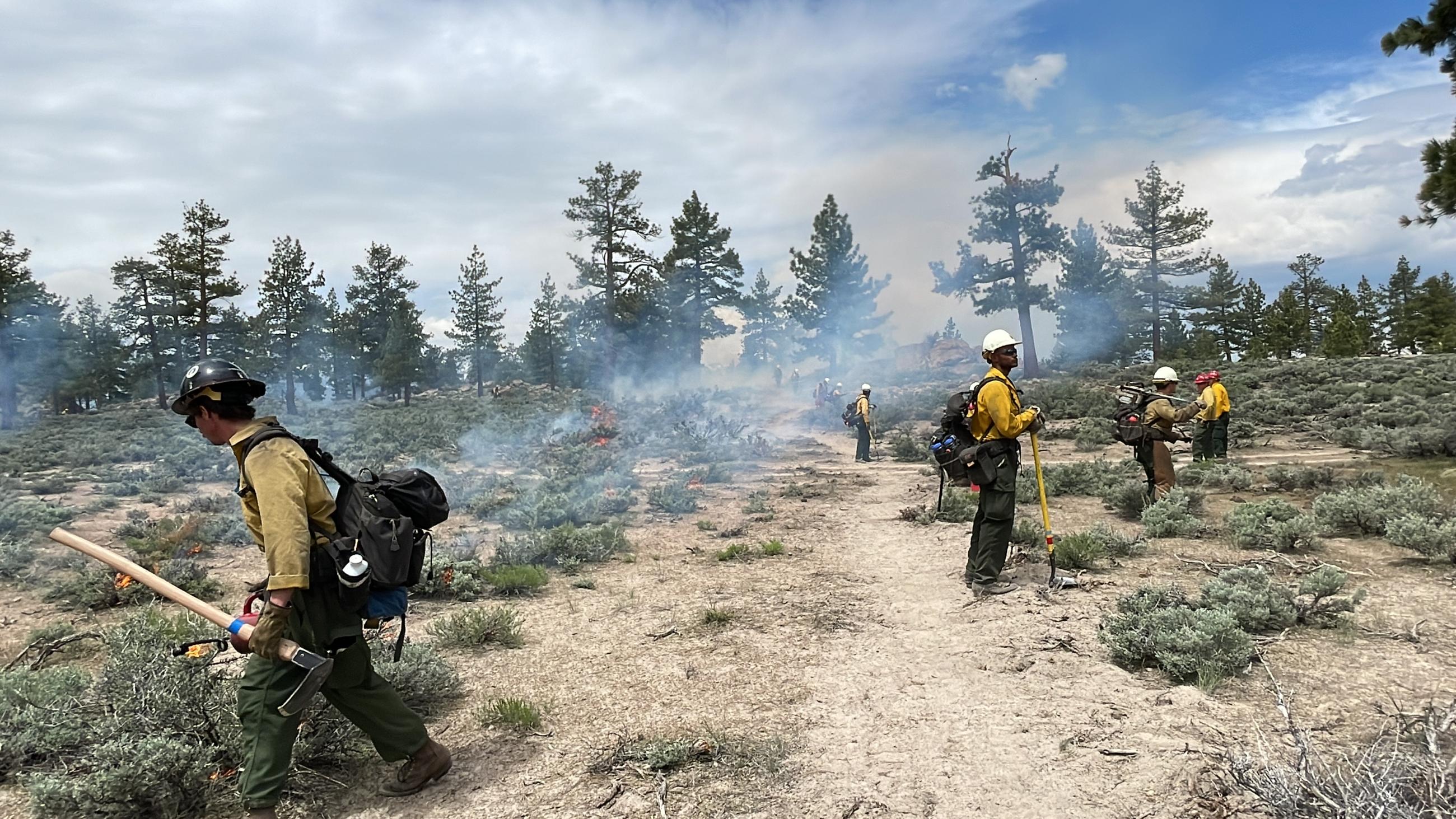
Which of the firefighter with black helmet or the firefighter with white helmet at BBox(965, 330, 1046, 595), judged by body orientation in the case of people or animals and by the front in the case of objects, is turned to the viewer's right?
the firefighter with white helmet

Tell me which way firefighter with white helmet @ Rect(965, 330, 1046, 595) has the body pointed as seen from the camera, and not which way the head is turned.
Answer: to the viewer's right

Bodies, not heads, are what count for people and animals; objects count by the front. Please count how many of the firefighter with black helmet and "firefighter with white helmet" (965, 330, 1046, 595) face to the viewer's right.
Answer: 1

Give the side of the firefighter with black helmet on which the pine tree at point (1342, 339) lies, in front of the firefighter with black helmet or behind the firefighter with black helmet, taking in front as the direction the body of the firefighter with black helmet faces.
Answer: behind

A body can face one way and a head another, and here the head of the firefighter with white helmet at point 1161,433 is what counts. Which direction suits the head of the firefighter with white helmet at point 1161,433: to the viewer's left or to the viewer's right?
to the viewer's right

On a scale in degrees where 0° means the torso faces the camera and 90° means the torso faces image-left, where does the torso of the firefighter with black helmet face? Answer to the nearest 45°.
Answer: approximately 90°

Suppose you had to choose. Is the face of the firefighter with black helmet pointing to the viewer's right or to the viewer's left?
to the viewer's left

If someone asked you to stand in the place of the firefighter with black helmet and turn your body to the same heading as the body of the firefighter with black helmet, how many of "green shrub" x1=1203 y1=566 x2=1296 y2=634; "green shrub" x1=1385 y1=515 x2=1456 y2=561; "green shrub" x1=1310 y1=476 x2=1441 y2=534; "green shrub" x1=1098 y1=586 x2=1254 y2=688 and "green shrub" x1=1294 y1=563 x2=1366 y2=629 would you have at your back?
5

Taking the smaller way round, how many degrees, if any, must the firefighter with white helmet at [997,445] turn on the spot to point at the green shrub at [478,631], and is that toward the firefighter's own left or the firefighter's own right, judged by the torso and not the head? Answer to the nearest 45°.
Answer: approximately 135° to the firefighter's own right

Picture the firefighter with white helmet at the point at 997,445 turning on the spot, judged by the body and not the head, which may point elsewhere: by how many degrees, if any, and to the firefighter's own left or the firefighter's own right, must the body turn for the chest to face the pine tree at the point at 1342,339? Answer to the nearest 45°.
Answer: approximately 90° to the firefighter's own left
